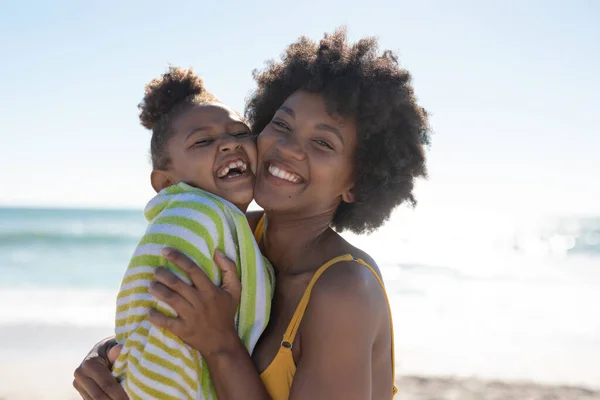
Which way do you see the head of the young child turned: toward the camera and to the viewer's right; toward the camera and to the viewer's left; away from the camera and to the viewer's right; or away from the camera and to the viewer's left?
toward the camera and to the viewer's right

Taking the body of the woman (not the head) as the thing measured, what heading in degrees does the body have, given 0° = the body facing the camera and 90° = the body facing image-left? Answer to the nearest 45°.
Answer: approximately 45°
